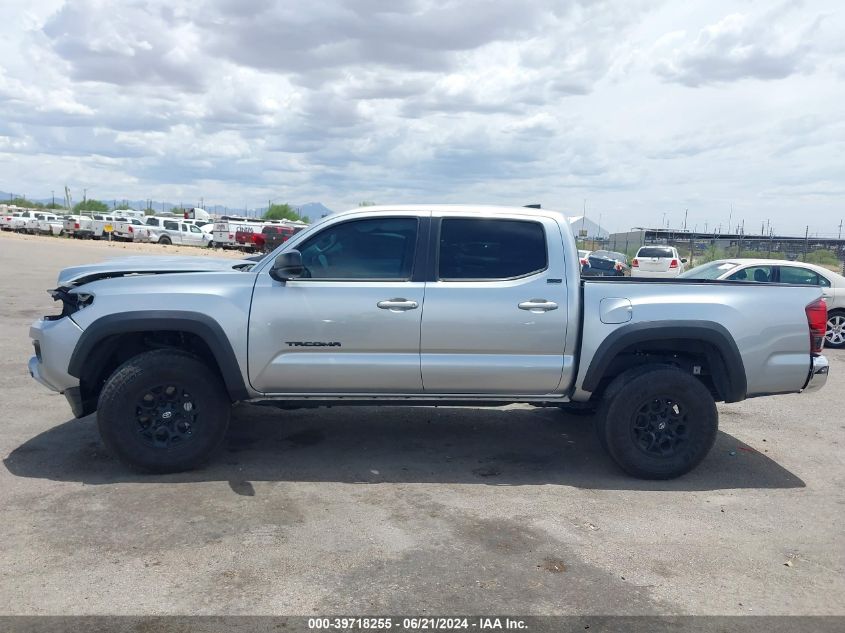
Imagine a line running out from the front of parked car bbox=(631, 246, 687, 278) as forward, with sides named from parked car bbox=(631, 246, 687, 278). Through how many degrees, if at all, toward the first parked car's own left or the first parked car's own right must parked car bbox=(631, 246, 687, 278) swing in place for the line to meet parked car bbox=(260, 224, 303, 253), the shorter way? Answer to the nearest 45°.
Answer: approximately 90° to the first parked car's own left

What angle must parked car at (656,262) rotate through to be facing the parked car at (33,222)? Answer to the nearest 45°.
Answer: approximately 90° to its left

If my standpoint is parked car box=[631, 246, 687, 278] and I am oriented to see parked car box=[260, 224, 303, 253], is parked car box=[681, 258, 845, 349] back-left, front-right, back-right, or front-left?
back-left

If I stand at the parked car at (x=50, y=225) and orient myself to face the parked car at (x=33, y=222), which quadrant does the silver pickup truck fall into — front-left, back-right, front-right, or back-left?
back-left

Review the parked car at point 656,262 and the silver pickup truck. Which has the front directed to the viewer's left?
the silver pickup truck

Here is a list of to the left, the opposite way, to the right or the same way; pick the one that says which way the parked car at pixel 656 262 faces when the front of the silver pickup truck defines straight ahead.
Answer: to the right

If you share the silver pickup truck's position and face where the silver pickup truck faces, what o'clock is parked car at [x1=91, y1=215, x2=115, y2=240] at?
The parked car is roughly at 2 o'clock from the silver pickup truck.

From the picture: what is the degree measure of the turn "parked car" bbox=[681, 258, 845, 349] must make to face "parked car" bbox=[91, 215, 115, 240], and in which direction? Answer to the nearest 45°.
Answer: approximately 90° to its right

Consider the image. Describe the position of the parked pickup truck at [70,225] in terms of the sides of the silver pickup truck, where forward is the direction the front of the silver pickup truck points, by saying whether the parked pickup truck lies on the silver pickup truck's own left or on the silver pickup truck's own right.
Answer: on the silver pickup truck's own right

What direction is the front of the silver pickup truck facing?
to the viewer's left

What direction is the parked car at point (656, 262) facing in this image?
away from the camera

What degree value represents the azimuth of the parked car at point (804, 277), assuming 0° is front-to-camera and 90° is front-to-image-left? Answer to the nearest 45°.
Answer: approximately 45°
